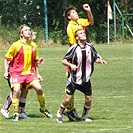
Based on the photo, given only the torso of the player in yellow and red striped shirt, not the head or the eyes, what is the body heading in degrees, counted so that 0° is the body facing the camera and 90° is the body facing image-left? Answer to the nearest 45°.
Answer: approximately 315°
